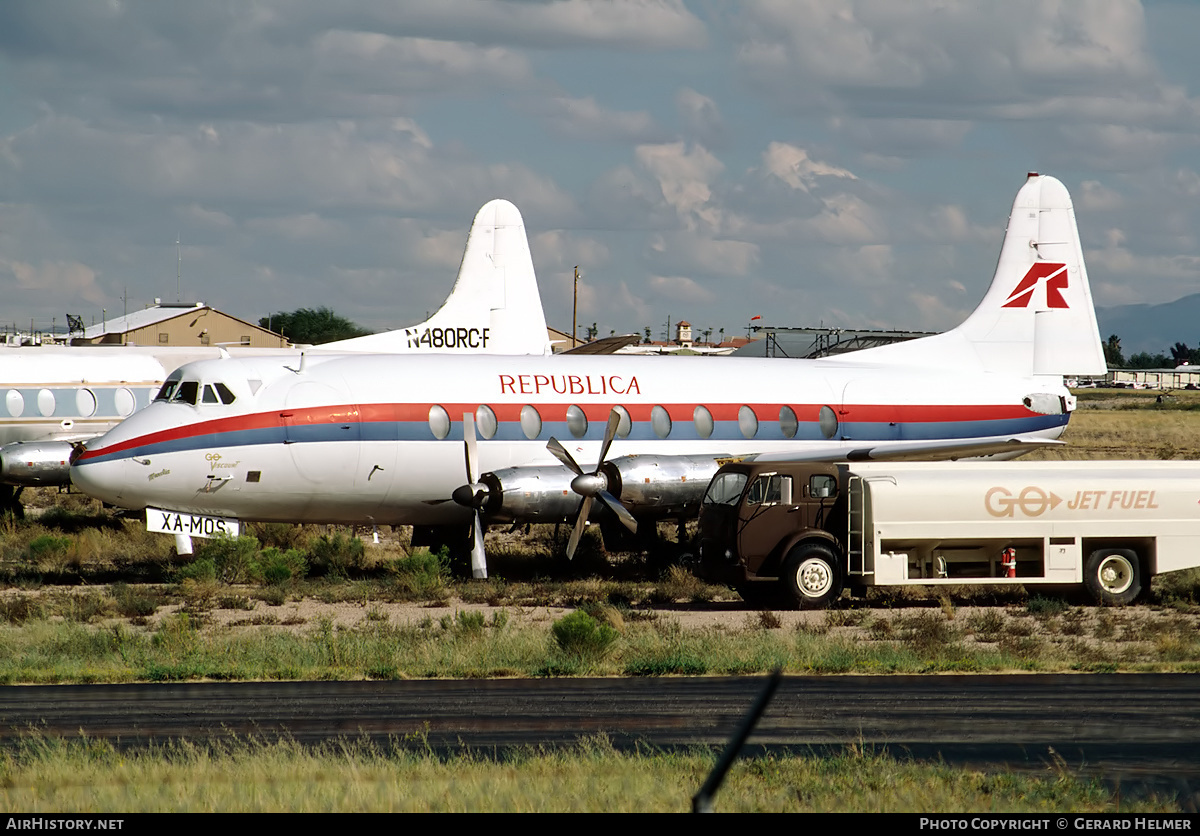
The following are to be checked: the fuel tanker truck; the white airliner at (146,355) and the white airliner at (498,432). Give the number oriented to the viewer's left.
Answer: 3

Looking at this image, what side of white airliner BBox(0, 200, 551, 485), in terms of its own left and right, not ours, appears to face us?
left

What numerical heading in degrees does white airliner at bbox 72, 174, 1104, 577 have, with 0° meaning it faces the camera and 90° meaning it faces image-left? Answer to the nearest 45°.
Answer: approximately 90°

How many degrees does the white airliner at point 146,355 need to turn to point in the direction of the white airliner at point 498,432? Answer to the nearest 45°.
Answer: approximately 135° to its left

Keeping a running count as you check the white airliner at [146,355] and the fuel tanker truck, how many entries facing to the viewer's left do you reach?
2

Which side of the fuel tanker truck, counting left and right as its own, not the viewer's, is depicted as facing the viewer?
left

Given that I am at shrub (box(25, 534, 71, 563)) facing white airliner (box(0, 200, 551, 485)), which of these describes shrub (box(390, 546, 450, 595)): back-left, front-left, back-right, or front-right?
back-right

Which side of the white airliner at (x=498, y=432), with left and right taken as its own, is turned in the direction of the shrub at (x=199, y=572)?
front
